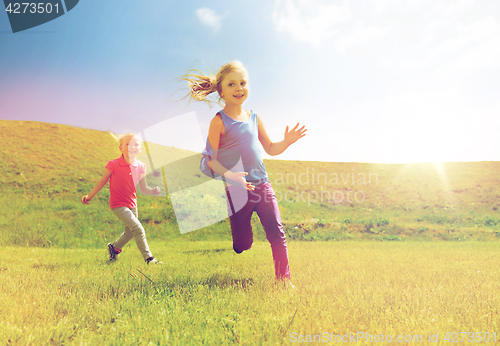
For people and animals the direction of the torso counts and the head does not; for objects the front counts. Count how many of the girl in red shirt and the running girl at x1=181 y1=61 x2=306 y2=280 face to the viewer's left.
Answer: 0

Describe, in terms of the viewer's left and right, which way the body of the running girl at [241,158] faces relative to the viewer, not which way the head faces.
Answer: facing the viewer and to the right of the viewer

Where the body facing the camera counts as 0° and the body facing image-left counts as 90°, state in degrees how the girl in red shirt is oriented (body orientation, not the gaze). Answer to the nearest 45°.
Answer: approximately 315°

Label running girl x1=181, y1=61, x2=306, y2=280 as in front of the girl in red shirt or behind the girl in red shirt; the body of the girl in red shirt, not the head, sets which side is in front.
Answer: in front

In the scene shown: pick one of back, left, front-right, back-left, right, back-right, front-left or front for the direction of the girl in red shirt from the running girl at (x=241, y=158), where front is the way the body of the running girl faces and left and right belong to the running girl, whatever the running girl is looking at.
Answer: back
